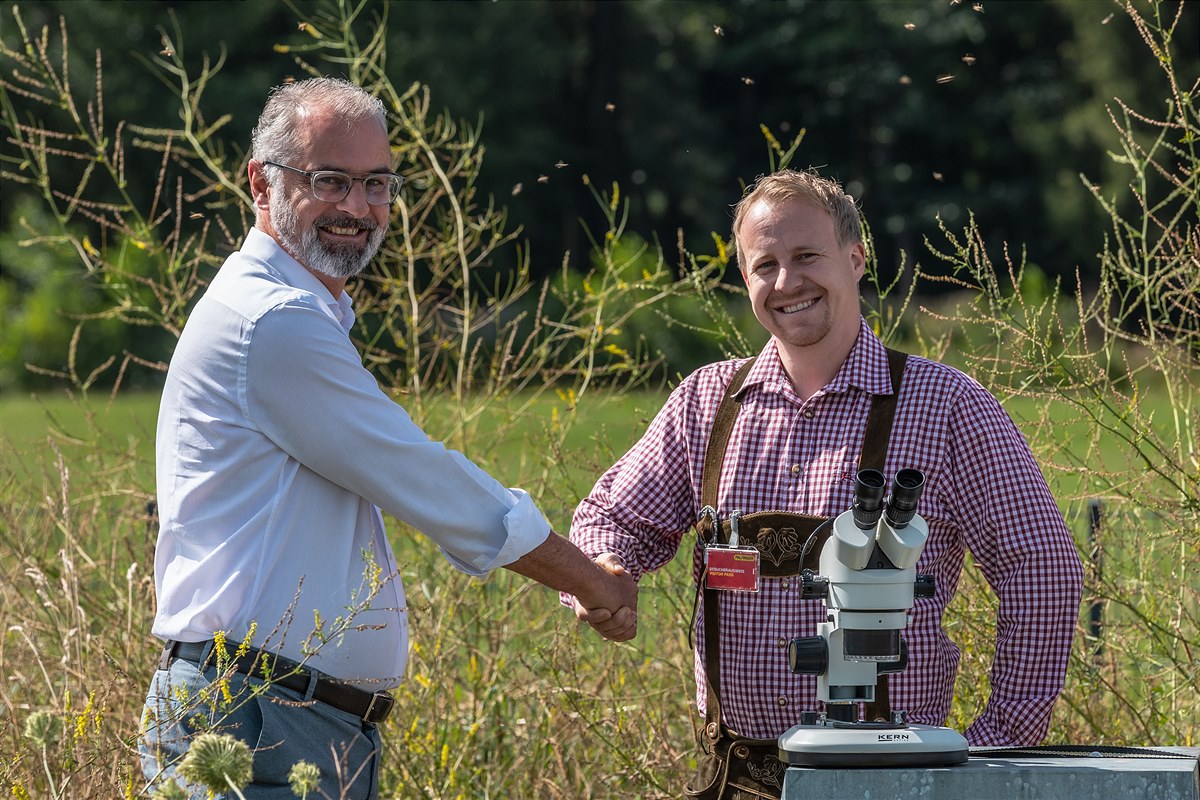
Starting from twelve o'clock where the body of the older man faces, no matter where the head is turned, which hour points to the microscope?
The microscope is roughly at 1 o'clock from the older man.

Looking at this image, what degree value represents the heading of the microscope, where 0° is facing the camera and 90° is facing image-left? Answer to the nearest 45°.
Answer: approximately 0°

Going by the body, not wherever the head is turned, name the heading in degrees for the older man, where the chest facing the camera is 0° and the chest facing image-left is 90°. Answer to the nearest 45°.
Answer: approximately 270°

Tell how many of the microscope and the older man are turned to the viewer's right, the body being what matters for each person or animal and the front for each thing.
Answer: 1

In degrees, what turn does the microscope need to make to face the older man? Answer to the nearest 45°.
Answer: approximately 90° to its right

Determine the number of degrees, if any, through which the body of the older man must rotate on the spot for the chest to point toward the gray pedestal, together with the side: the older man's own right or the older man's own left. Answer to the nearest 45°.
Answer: approximately 45° to the older man's own right

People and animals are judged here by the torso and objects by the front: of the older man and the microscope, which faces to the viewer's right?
the older man

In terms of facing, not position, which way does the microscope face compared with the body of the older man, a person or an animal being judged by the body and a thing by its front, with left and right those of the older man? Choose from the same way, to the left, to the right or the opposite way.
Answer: to the right
